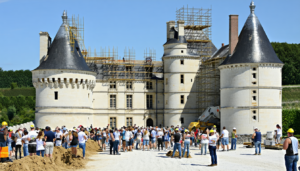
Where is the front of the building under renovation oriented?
toward the camera

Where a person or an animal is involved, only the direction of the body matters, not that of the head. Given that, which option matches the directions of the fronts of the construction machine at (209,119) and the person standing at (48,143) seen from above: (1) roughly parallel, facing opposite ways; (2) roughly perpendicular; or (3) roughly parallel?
roughly perpendicular

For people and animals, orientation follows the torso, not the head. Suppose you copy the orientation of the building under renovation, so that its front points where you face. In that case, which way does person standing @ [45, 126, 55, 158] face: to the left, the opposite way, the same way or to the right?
the opposite way

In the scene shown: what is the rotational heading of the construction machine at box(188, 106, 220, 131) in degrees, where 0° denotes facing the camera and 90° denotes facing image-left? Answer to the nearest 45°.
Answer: approximately 90°

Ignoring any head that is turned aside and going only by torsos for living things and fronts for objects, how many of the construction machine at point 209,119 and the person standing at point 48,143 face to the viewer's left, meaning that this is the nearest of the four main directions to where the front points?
1

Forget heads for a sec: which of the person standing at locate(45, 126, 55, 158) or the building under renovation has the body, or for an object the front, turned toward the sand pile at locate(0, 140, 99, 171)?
the building under renovation

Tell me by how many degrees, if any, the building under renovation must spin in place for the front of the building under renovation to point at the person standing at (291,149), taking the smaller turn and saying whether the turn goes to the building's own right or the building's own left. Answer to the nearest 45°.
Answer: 0° — it already faces them

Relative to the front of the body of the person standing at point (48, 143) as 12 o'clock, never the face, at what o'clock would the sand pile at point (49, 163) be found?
The sand pile is roughly at 6 o'clock from the person standing.

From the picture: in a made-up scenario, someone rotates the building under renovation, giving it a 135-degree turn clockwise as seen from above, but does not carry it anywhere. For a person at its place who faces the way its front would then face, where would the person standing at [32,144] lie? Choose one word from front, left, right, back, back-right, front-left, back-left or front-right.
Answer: back-left

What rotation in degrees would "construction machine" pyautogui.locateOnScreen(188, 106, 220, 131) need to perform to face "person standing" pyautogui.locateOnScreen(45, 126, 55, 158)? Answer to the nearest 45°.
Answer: approximately 90° to its left

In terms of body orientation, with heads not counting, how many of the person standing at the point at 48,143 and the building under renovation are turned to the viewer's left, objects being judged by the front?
0

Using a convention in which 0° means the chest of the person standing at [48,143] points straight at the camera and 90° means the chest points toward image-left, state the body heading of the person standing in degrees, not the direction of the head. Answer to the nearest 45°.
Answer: approximately 180°

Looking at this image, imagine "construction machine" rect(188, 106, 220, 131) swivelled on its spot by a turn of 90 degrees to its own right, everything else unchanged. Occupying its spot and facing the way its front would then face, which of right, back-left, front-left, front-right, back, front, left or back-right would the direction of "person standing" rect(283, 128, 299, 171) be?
back

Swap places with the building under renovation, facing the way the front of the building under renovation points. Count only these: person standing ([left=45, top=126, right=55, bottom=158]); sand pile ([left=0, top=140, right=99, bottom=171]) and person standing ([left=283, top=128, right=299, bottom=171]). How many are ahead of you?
3
